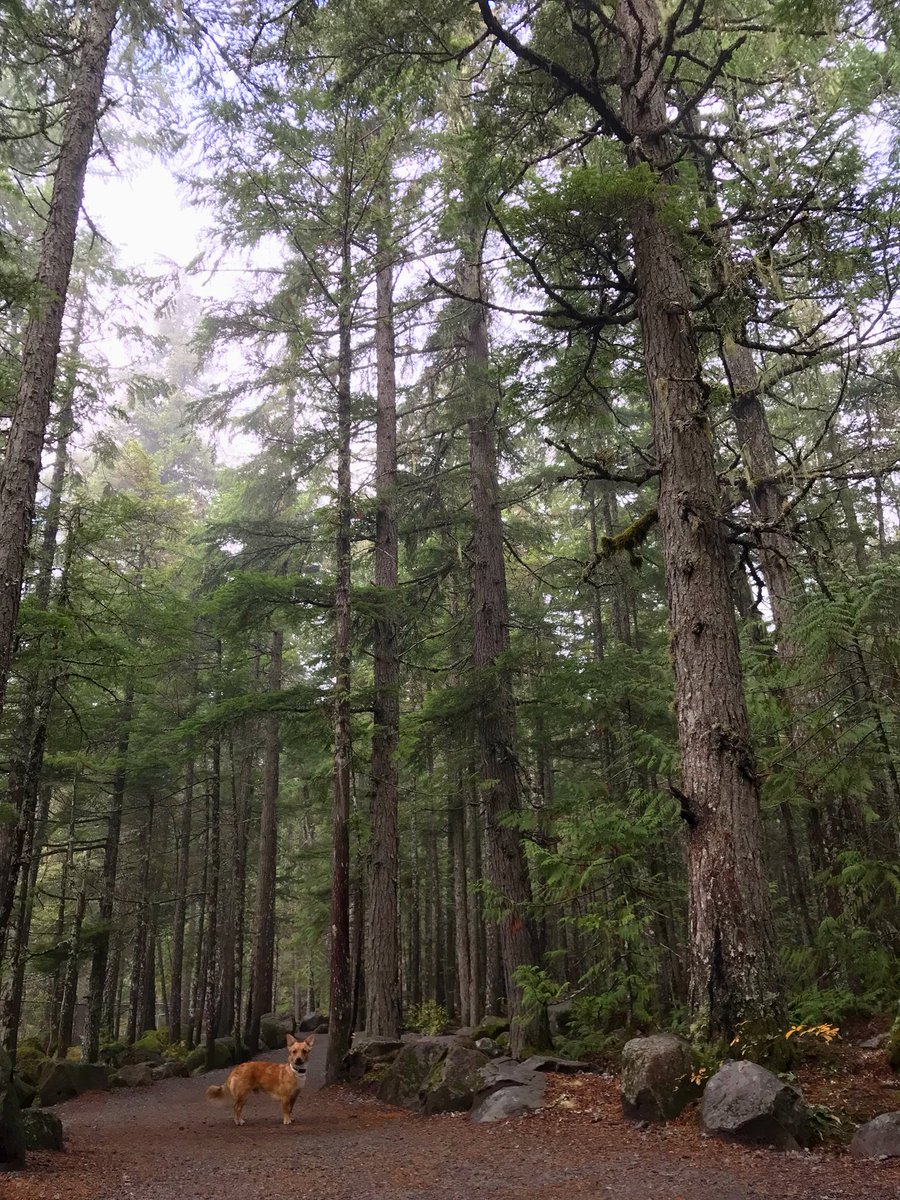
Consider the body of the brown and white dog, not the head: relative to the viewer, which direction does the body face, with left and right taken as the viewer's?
facing to the right of the viewer

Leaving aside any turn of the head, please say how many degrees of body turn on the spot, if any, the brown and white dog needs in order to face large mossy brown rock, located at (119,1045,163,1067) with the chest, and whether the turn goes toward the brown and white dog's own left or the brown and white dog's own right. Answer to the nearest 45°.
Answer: approximately 90° to the brown and white dog's own left

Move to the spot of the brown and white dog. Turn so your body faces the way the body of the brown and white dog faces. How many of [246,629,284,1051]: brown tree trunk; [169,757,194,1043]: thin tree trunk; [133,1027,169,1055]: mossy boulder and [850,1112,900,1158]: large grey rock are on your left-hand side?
3

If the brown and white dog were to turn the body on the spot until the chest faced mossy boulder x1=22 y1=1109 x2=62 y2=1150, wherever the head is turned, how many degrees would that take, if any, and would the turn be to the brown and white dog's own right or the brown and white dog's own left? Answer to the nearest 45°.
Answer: approximately 135° to the brown and white dog's own right

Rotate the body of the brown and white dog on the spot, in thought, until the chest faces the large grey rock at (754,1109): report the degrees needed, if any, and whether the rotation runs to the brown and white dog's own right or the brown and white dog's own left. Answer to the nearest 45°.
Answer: approximately 45° to the brown and white dog's own right

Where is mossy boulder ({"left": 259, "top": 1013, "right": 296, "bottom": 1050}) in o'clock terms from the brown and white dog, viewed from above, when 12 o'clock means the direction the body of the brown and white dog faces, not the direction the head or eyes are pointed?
The mossy boulder is roughly at 9 o'clock from the brown and white dog.

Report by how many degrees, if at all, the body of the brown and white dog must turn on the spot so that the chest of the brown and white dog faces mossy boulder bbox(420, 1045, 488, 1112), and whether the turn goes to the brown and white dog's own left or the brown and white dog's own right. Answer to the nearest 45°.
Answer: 0° — it already faces it

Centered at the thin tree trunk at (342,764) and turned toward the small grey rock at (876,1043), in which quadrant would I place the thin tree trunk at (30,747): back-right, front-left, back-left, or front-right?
back-right

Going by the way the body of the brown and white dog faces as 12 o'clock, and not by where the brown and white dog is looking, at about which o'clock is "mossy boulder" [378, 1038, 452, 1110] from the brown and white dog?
The mossy boulder is roughly at 11 o'clock from the brown and white dog.

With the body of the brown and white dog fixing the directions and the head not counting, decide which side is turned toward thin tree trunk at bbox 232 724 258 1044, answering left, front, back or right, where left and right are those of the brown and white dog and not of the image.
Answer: left

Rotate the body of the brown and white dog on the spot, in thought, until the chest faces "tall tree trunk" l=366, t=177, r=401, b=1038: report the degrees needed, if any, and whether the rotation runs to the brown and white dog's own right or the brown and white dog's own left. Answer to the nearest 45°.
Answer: approximately 45° to the brown and white dog's own left

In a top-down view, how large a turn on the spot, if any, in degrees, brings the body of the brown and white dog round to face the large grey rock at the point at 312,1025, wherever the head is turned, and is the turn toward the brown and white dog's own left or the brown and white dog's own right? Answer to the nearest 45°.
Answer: approximately 90° to the brown and white dog's own left

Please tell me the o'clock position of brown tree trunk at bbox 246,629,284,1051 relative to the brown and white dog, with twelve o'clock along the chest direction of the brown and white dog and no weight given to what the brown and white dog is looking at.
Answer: The brown tree trunk is roughly at 9 o'clock from the brown and white dog.
